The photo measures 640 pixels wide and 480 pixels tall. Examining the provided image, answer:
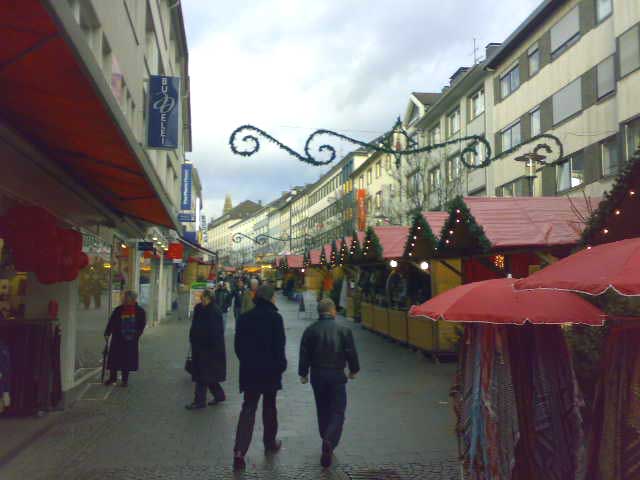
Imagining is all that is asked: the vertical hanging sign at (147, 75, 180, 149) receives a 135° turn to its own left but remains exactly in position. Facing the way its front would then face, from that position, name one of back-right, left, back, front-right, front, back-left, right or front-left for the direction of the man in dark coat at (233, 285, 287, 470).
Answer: back-right

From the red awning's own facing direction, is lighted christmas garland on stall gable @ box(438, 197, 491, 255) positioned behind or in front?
in front

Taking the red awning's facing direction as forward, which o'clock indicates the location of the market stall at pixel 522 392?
The market stall is roughly at 1 o'clock from the red awning.

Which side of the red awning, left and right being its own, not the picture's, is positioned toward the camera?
right

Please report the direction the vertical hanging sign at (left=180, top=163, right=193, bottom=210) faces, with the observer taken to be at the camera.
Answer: facing the viewer

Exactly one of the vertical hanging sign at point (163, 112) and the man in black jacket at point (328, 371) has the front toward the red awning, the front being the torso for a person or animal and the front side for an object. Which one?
the vertical hanging sign

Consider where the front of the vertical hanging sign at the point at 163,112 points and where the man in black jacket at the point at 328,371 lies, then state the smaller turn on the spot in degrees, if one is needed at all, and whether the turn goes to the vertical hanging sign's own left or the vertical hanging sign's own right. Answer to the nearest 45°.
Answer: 0° — it already faces them

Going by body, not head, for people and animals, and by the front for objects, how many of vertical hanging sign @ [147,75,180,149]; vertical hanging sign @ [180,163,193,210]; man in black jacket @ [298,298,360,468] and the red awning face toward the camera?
2

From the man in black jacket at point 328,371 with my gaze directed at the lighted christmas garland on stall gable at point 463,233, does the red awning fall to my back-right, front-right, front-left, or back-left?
back-left

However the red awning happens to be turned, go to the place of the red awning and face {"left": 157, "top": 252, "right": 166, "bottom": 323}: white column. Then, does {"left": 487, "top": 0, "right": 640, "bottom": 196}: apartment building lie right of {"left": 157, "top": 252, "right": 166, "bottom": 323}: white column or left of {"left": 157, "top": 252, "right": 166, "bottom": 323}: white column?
right

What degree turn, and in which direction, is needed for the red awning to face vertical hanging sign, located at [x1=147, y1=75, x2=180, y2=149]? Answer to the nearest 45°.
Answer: approximately 90° to its left

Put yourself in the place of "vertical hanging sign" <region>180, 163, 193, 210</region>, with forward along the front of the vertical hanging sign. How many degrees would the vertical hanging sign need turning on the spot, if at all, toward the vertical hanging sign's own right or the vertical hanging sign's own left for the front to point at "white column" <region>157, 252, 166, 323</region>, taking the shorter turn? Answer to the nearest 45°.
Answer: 0° — it already faces it

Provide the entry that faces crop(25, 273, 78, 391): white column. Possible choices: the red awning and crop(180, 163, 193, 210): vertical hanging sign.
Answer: the vertical hanging sign

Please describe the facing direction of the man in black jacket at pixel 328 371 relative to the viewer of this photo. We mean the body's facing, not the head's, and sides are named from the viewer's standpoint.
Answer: facing away from the viewer

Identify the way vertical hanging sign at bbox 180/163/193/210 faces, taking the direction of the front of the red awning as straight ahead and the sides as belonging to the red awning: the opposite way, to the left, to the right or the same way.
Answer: to the right

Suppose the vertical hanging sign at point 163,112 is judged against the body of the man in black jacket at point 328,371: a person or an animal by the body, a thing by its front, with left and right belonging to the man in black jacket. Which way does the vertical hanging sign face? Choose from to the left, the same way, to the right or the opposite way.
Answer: the opposite way

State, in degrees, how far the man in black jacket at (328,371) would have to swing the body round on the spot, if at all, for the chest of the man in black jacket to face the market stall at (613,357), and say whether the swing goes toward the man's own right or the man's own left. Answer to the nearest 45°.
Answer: approximately 135° to the man's own right
